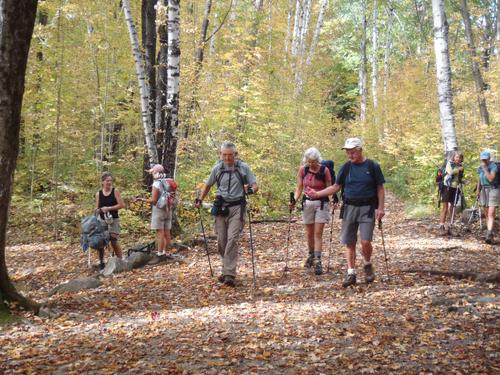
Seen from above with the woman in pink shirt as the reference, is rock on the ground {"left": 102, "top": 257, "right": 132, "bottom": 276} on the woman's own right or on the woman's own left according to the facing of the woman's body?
on the woman's own right

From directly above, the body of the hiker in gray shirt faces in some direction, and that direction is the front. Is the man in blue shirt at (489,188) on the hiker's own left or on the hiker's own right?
on the hiker's own left

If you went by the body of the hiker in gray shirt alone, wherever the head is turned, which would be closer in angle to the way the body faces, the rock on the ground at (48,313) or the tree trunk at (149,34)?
the rock on the ground

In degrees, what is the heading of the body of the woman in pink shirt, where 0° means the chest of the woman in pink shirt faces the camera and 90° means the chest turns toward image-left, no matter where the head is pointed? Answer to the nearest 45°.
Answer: approximately 0°

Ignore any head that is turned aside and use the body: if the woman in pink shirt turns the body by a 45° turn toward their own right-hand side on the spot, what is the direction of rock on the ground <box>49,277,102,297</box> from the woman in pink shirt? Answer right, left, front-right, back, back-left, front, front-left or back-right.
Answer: front-right

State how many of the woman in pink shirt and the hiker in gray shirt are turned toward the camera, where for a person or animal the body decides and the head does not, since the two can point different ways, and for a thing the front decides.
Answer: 2

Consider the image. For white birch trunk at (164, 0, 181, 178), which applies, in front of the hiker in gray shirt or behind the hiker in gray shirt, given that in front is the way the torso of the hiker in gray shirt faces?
behind

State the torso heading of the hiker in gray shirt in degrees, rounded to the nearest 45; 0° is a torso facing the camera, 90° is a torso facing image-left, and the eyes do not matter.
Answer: approximately 0°

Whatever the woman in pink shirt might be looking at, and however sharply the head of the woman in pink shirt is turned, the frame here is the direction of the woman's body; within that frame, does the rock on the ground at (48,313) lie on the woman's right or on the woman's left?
on the woman's right
